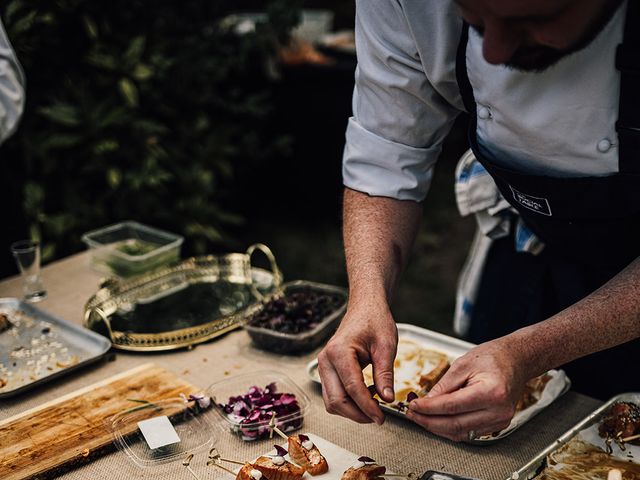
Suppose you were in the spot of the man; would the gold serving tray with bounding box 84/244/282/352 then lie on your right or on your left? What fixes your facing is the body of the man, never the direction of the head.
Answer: on your right

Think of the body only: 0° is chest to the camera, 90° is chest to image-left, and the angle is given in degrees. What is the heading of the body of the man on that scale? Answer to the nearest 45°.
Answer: approximately 45°

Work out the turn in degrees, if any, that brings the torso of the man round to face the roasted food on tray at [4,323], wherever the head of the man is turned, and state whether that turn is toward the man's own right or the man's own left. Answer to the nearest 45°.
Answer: approximately 45° to the man's own right

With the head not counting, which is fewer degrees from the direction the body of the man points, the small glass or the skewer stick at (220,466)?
the skewer stick

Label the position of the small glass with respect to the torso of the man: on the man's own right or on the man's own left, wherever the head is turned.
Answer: on the man's own right

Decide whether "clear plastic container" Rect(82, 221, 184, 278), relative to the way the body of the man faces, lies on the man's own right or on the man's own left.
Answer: on the man's own right

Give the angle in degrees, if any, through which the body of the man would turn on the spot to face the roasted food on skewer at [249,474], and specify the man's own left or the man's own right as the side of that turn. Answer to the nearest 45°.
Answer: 0° — they already face it
